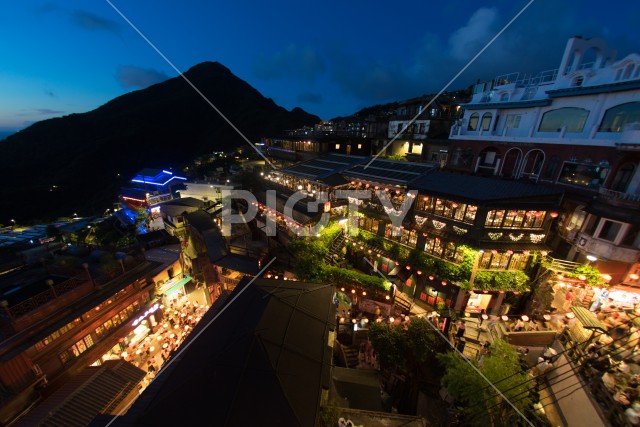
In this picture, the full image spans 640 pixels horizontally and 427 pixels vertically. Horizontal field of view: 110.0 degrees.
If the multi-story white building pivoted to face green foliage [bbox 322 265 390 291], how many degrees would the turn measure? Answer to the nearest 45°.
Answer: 0° — it already faces it

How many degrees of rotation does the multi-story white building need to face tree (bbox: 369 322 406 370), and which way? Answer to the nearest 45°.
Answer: approximately 45° to its left

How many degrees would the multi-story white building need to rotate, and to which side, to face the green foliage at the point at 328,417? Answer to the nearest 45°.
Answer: approximately 45° to its left

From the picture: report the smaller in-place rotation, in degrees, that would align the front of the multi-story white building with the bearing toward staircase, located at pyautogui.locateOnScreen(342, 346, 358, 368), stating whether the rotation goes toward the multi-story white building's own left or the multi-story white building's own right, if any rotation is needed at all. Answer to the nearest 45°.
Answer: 0° — it already faces it

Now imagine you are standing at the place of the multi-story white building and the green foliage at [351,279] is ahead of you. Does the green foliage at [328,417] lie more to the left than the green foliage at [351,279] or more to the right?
left

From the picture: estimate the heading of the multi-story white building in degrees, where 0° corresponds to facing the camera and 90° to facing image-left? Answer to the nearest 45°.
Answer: approximately 45°

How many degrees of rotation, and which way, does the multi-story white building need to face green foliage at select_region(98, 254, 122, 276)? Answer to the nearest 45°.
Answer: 0° — it already faces it
